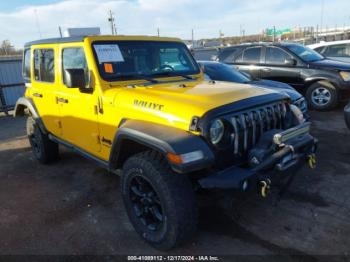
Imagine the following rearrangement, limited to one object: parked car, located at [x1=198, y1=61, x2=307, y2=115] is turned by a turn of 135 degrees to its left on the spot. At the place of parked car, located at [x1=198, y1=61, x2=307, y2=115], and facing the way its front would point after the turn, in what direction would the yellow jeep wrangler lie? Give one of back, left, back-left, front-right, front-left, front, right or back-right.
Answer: back

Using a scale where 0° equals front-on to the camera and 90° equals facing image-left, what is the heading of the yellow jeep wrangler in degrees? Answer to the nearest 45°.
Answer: approximately 315°

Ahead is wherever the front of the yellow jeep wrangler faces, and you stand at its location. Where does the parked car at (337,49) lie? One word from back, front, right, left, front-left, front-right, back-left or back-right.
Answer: left

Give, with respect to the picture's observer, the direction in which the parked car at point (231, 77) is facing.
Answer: facing the viewer and to the right of the viewer

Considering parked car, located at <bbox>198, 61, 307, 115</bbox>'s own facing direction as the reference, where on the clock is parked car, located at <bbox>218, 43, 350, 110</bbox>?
parked car, located at <bbox>218, 43, 350, 110</bbox> is roughly at 9 o'clock from parked car, located at <bbox>198, 61, 307, 115</bbox>.

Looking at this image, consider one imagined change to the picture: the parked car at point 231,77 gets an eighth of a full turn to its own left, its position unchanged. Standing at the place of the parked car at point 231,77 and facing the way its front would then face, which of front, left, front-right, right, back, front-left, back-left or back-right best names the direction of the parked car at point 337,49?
front-left

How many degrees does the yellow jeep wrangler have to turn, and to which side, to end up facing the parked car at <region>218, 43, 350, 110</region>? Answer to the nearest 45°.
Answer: approximately 90° to its left
